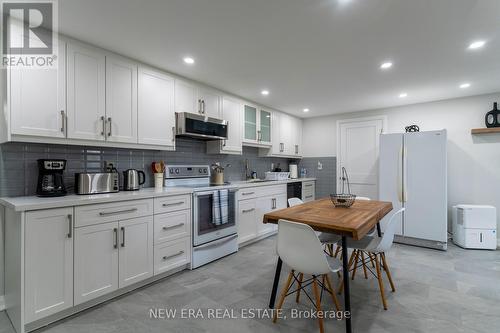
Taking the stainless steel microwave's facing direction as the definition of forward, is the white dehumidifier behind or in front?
in front

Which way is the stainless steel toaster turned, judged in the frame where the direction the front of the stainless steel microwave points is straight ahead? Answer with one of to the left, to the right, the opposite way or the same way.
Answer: the same way

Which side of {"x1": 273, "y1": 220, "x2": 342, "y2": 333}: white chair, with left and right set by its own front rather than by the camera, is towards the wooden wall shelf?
front

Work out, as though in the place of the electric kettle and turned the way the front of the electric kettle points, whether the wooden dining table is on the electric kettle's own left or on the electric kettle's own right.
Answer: on the electric kettle's own left

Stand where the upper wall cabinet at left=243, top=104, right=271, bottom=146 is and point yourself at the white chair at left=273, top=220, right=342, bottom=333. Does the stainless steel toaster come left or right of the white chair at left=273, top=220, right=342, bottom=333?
right

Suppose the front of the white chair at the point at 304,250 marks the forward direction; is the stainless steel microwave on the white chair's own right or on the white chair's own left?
on the white chair's own left

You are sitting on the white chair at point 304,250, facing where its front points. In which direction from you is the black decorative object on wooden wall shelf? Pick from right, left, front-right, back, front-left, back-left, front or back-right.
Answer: front

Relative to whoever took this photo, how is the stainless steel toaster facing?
facing the viewer and to the right of the viewer

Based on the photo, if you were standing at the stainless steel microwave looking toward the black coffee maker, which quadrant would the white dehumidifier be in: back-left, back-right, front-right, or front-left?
back-left

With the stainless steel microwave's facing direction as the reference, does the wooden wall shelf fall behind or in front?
in front

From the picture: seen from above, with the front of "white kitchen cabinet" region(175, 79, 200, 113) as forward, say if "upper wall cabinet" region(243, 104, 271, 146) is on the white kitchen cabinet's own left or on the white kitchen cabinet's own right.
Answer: on the white kitchen cabinet's own left

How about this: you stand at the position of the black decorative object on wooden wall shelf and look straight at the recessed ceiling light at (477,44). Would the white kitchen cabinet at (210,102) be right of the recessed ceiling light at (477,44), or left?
right

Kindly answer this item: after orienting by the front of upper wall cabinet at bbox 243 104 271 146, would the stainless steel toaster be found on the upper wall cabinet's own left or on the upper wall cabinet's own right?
on the upper wall cabinet's own right

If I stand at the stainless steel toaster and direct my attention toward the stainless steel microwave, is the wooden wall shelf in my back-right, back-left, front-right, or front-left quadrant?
front-right

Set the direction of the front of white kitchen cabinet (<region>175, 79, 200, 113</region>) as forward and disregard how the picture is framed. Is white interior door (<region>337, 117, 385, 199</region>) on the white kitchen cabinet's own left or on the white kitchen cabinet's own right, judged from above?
on the white kitchen cabinet's own left
